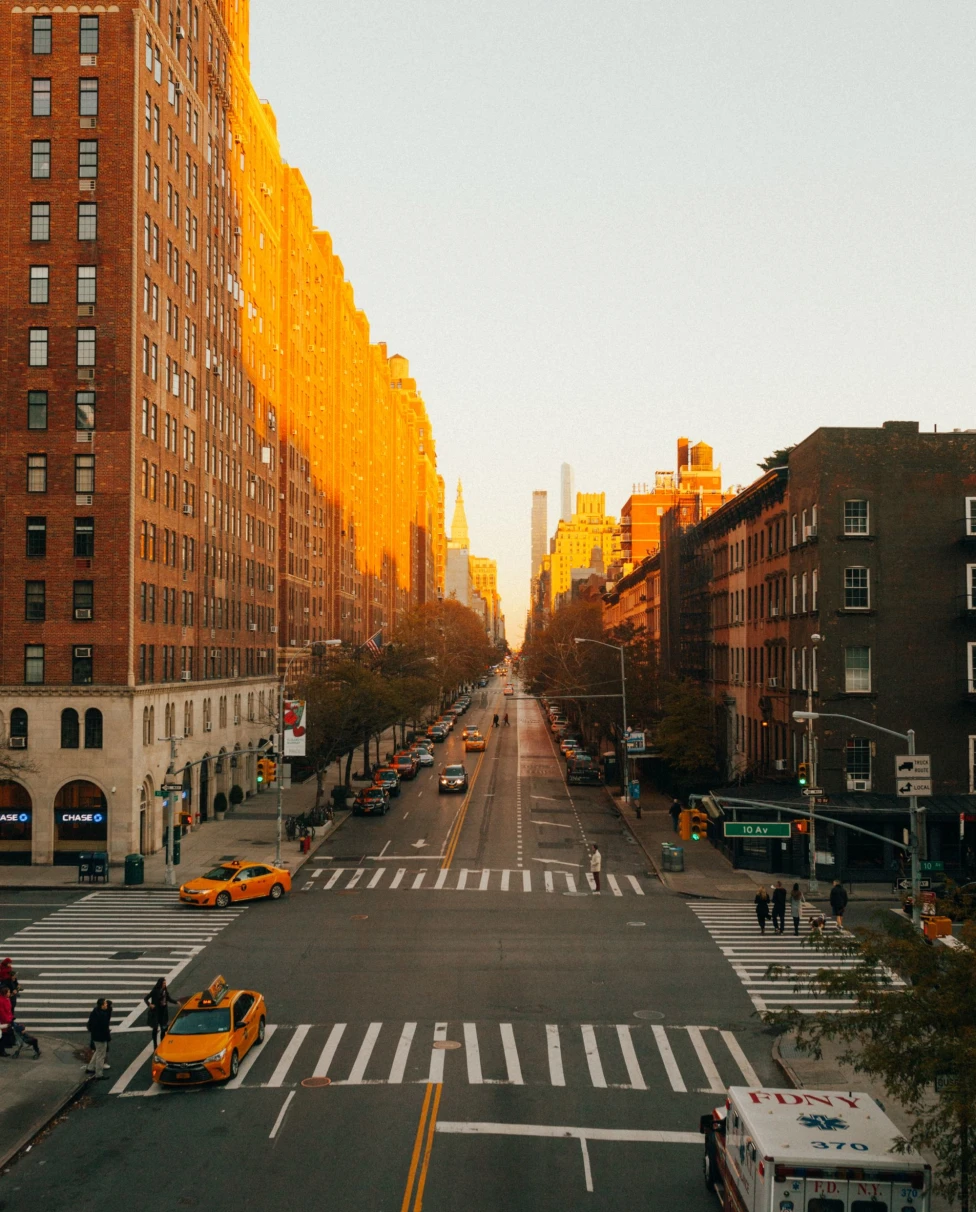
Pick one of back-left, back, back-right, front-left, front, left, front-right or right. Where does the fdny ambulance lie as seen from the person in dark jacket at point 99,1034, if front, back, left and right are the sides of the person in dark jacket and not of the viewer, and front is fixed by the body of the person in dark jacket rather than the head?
front-right

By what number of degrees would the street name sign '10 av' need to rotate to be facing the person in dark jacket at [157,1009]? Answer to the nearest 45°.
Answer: approximately 45° to its right

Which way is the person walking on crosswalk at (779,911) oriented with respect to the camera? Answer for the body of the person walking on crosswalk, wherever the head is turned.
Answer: away from the camera

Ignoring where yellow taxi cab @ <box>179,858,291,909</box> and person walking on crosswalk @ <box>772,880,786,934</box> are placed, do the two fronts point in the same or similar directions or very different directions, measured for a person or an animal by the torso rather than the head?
very different directions

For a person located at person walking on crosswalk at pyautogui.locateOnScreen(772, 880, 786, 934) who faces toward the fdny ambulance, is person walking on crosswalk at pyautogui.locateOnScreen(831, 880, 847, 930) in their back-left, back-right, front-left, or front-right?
back-left

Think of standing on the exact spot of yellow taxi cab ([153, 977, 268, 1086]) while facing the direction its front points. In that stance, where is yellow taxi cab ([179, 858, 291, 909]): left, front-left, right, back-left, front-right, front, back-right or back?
back-right

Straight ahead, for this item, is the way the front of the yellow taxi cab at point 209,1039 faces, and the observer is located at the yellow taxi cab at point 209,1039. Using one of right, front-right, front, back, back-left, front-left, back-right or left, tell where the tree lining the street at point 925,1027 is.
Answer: left

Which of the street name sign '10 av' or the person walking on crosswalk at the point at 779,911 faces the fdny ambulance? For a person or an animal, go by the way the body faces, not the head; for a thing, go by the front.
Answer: the street name sign '10 av'

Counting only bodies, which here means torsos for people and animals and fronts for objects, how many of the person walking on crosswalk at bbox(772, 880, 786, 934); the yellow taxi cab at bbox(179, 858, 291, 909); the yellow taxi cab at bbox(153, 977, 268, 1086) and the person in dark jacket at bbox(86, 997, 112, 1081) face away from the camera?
1

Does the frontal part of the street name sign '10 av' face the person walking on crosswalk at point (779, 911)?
yes

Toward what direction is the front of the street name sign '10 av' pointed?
toward the camera

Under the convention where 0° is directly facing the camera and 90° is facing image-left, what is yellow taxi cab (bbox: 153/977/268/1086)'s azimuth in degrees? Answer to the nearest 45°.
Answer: approximately 45°

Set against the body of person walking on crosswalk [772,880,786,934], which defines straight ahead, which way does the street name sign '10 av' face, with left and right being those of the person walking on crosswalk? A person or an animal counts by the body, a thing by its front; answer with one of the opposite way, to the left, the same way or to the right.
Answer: the opposite way
